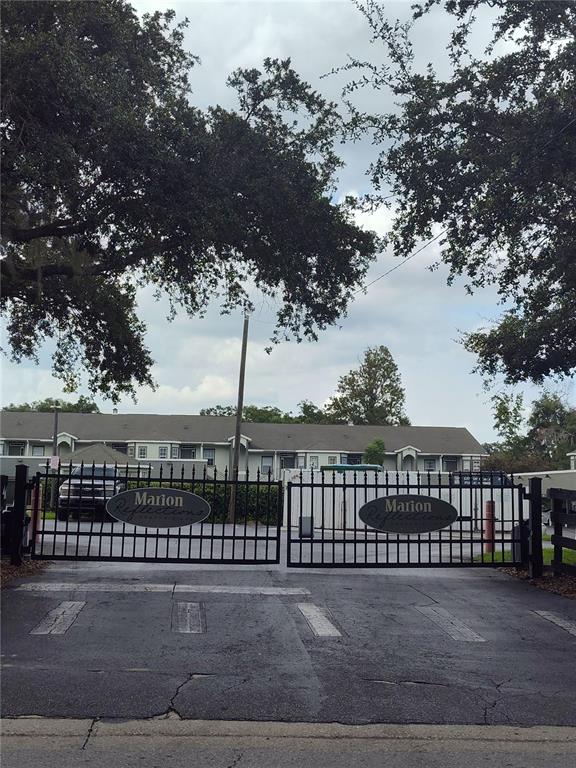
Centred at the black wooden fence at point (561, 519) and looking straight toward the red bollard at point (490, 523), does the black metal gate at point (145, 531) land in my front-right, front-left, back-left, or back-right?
front-left

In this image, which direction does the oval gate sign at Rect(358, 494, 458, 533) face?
toward the camera

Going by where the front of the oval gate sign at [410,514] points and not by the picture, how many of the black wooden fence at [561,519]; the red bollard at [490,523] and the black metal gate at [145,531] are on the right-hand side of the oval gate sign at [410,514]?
1

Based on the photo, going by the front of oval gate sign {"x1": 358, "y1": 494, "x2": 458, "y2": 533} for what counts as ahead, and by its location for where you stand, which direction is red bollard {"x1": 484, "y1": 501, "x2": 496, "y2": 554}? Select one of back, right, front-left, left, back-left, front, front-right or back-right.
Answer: back-left

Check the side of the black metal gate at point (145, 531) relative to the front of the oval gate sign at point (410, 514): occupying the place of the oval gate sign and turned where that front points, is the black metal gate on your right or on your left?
on your right

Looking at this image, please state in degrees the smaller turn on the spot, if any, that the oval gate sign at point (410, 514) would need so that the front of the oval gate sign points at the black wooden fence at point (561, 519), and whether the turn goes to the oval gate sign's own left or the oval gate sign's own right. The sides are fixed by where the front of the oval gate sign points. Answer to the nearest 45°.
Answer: approximately 90° to the oval gate sign's own left

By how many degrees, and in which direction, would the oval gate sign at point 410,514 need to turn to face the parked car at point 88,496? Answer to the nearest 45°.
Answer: approximately 90° to its right

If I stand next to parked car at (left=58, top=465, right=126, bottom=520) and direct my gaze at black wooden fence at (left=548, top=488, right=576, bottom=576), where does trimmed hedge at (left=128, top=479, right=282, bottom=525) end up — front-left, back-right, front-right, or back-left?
front-left

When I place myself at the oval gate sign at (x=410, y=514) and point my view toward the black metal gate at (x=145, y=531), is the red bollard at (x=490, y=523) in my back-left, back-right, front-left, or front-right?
back-right

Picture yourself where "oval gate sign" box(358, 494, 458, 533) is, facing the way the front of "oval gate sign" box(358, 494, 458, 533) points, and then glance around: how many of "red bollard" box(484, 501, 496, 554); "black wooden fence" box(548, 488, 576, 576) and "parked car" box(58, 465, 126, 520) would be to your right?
1
